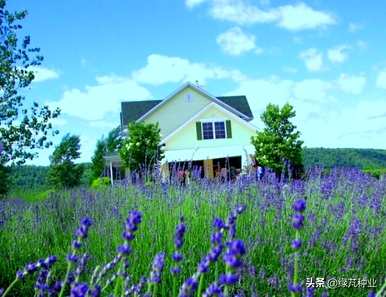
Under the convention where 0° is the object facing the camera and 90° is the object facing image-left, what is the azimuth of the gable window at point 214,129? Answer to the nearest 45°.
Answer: approximately 0°

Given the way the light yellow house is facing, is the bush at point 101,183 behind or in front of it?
in front

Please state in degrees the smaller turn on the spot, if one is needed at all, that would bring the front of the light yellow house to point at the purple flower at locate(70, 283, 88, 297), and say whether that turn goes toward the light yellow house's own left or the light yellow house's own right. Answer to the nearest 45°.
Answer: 0° — it already faces it

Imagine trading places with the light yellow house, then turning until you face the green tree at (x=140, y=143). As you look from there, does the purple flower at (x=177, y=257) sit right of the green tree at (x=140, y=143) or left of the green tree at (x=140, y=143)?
left

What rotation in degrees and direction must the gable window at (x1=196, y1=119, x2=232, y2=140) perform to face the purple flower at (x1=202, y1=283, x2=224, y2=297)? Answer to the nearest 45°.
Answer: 0° — it already faces it

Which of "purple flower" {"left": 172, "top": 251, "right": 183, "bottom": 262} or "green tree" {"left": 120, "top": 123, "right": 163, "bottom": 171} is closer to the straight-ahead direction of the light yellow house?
the purple flower

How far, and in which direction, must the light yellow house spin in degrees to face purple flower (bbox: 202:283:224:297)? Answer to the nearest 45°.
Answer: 0° — it already faces it

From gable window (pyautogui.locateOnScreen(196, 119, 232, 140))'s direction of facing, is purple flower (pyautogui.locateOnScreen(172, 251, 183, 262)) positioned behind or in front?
in front

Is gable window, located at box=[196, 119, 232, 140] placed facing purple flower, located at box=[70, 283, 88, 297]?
yes
